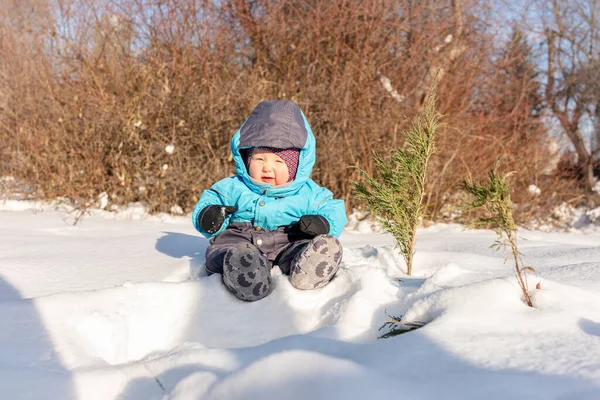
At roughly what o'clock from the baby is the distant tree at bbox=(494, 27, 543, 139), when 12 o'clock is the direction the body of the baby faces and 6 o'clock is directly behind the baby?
The distant tree is roughly at 7 o'clock from the baby.

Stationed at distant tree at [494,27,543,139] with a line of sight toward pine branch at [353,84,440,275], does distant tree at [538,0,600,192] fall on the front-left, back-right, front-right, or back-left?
back-left

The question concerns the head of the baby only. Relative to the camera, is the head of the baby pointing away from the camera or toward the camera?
toward the camera

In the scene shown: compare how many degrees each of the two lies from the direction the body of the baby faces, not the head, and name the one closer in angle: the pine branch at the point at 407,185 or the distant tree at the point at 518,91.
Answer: the pine branch

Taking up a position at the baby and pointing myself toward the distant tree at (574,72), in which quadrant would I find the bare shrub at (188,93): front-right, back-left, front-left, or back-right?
front-left

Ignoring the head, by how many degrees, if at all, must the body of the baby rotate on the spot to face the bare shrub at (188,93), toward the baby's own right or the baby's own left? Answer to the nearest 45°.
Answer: approximately 180°

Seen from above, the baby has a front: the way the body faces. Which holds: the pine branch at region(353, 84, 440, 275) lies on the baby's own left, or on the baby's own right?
on the baby's own left

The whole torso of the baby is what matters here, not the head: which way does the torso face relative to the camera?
toward the camera

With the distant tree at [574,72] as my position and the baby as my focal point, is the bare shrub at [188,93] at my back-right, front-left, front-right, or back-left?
front-right

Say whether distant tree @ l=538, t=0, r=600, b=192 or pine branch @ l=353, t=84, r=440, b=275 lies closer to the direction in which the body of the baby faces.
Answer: the pine branch

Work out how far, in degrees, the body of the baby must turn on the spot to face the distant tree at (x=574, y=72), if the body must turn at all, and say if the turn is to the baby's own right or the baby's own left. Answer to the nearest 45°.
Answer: approximately 135° to the baby's own left
